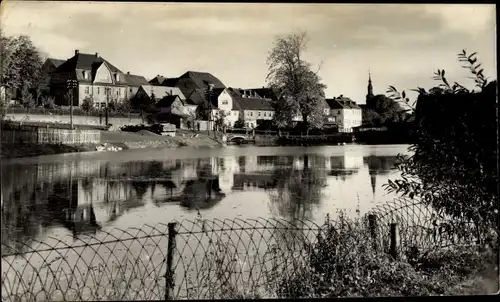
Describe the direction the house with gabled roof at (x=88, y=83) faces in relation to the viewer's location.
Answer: facing the viewer and to the right of the viewer

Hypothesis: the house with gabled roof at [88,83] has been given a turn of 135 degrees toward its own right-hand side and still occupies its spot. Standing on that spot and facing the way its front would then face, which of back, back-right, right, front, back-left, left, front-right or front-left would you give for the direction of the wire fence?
left

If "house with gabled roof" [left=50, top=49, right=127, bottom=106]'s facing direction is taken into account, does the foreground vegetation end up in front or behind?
in front

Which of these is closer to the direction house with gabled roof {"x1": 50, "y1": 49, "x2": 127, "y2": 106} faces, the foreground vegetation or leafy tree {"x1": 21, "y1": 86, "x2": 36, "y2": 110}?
the foreground vegetation

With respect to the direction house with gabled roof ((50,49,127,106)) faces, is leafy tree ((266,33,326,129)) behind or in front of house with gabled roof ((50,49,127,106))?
in front
